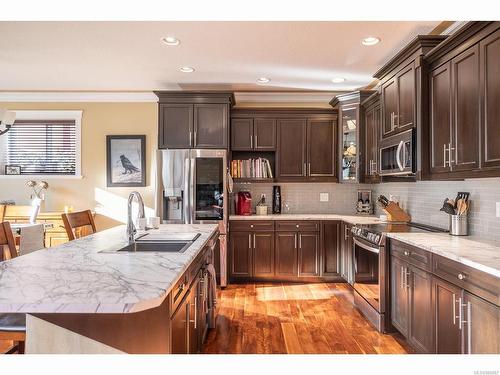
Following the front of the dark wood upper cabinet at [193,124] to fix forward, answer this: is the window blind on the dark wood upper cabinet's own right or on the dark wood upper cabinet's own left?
on the dark wood upper cabinet's own right

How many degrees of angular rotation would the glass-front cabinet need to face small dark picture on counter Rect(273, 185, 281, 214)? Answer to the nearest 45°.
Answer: approximately 45° to its right

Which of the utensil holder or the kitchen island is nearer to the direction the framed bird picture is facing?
the kitchen island

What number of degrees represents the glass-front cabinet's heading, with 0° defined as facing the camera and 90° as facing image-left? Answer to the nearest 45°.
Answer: approximately 45°

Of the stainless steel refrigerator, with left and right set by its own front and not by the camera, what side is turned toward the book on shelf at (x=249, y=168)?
left
